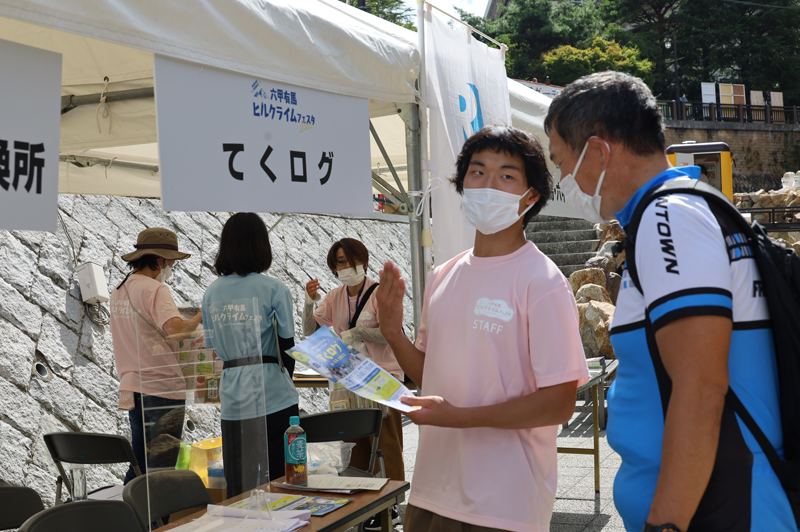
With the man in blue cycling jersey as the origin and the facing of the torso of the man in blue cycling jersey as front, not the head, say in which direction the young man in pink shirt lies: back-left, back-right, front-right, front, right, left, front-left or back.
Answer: front-right

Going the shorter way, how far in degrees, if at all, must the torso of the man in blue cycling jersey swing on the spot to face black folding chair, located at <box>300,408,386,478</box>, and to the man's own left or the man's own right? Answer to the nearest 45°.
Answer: approximately 45° to the man's own right

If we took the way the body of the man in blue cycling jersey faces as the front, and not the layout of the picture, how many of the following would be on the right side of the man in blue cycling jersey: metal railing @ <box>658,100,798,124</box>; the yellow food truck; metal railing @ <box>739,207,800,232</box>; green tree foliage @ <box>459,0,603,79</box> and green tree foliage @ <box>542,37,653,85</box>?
5

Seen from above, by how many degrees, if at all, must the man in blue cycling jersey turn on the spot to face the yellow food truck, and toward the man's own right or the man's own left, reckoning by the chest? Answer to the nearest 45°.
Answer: approximately 90° to the man's own right

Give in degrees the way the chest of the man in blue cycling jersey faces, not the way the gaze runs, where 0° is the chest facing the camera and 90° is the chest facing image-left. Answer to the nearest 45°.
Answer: approximately 90°

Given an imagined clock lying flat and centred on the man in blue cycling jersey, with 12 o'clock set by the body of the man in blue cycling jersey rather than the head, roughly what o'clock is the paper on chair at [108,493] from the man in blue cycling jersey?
The paper on chair is roughly at 1 o'clock from the man in blue cycling jersey.

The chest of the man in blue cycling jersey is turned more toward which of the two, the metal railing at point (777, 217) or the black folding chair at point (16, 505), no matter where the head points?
the black folding chair

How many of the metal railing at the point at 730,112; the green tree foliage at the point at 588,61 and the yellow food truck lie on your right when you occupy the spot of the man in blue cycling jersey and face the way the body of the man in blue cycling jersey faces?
3

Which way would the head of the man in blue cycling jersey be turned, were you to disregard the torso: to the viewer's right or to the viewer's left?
to the viewer's left

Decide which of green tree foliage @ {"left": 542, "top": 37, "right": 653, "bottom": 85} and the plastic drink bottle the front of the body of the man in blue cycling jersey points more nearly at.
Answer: the plastic drink bottle

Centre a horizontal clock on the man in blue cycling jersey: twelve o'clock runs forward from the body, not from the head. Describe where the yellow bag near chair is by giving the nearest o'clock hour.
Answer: The yellow bag near chair is roughly at 1 o'clock from the man in blue cycling jersey.

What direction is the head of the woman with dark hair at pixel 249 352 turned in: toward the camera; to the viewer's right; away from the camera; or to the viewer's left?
away from the camera

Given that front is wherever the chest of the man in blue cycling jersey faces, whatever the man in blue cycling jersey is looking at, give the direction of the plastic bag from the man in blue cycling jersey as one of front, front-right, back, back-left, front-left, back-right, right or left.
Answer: front-right

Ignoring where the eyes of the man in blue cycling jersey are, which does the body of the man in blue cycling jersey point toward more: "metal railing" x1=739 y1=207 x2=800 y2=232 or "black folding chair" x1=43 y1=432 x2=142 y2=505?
the black folding chair
